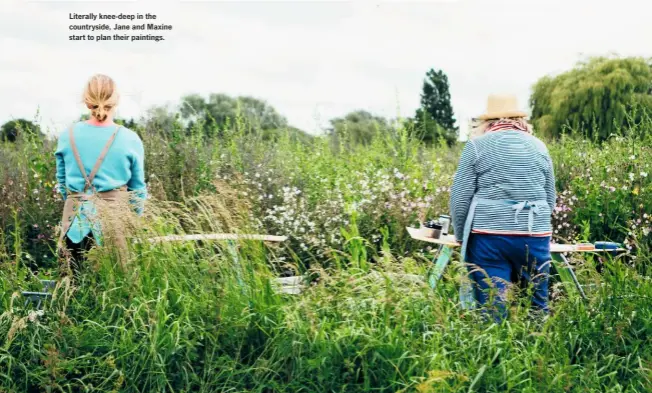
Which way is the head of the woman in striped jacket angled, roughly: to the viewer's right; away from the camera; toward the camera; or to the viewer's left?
away from the camera

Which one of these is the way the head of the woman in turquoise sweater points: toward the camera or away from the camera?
away from the camera

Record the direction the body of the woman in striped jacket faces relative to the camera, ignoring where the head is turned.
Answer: away from the camera

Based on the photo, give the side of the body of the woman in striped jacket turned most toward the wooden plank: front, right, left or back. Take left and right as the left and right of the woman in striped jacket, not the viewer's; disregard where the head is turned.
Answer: left

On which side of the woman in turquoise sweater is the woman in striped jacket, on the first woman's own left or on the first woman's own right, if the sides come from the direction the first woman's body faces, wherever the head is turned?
on the first woman's own right

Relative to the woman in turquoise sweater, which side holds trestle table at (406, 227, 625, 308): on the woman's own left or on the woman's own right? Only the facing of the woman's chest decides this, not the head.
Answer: on the woman's own right

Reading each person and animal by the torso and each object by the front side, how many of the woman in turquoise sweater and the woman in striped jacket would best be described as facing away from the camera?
2

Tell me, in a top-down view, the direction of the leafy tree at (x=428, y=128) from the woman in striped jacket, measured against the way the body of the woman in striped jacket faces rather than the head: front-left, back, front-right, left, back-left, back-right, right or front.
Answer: front

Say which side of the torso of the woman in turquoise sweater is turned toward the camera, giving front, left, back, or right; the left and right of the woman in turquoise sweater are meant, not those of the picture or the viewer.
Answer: back

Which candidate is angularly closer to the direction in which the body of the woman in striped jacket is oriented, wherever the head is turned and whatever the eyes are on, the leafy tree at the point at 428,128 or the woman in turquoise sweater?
the leafy tree

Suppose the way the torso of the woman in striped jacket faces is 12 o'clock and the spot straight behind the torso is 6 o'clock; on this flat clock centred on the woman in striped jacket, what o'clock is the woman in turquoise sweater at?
The woman in turquoise sweater is roughly at 9 o'clock from the woman in striped jacket.
